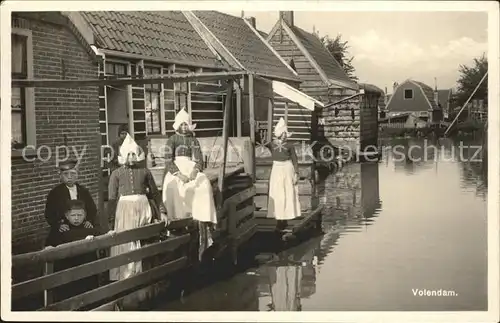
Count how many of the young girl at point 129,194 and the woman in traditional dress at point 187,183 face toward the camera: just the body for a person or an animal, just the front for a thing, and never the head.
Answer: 2

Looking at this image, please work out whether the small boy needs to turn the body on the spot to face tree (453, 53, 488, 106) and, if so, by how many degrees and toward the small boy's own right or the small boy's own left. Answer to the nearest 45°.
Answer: approximately 90° to the small boy's own left

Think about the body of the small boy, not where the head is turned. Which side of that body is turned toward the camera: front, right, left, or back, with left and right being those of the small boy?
front

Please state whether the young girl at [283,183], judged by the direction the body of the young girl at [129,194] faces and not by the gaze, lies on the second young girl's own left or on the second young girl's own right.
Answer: on the second young girl's own left

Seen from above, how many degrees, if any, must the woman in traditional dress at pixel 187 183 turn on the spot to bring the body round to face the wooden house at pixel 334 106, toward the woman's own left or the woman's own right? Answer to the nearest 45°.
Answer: approximately 135° to the woman's own left

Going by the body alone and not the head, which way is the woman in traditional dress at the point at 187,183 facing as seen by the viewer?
toward the camera

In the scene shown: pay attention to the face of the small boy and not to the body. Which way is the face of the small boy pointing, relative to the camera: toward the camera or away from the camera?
toward the camera
